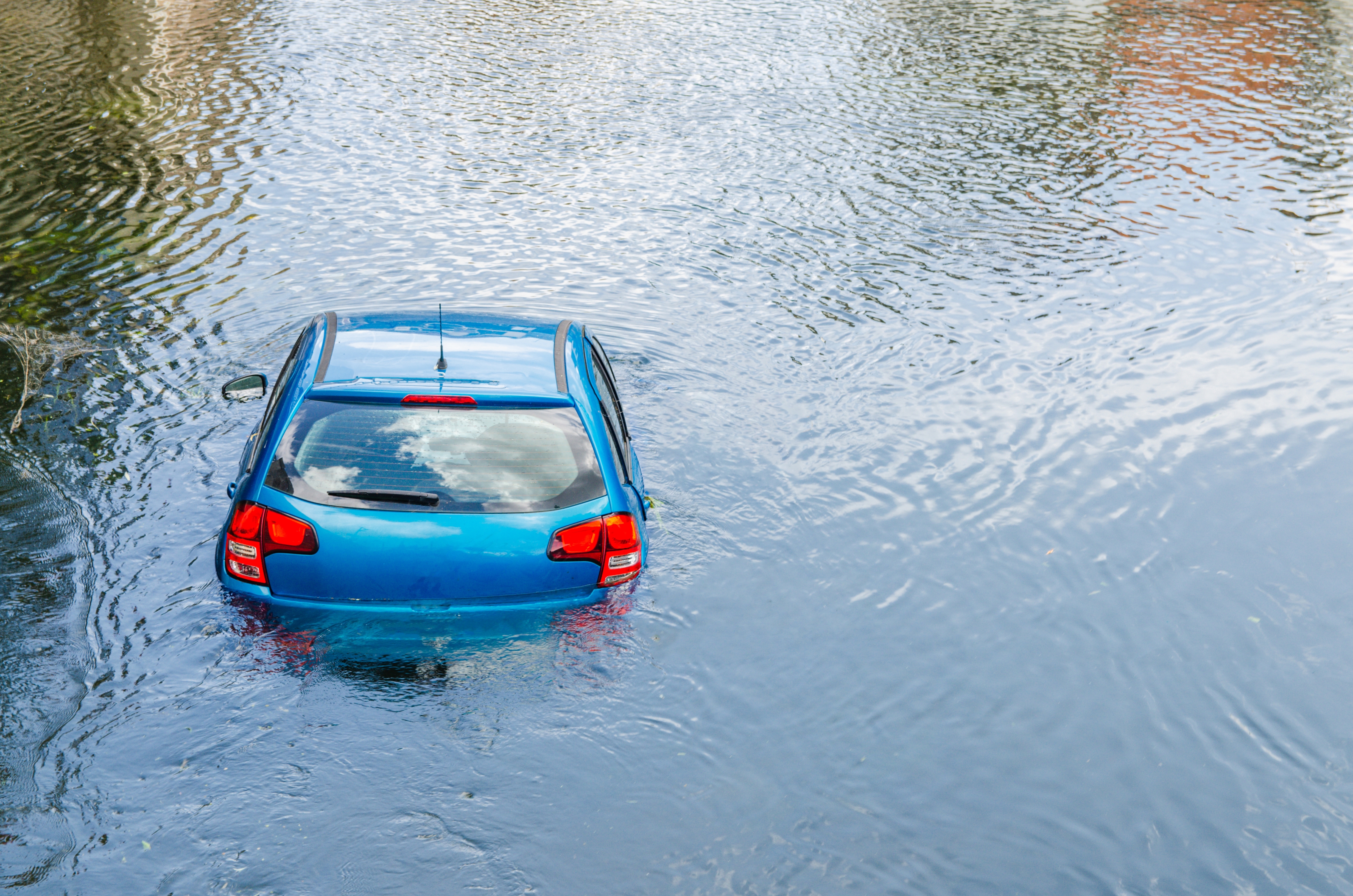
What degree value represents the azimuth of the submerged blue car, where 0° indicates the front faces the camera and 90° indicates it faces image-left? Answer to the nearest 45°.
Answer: approximately 180°

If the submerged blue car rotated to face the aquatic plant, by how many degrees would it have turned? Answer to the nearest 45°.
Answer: approximately 45° to its left
